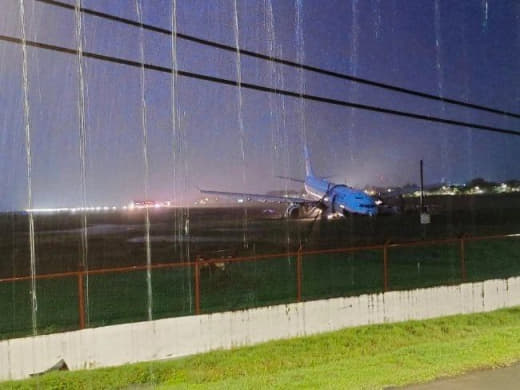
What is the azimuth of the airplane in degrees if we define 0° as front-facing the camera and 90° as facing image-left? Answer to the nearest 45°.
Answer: approximately 315°

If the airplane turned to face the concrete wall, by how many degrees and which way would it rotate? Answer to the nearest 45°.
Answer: approximately 45° to its right

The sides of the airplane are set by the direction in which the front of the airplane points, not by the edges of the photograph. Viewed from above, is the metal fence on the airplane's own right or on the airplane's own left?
on the airplane's own right
